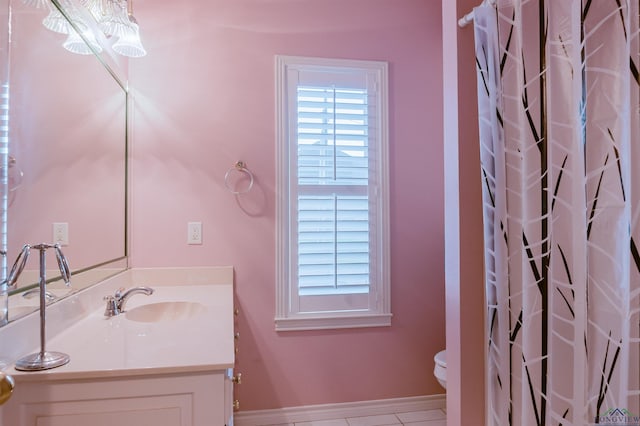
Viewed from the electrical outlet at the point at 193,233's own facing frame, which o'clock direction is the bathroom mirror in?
The bathroom mirror is roughly at 1 o'clock from the electrical outlet.

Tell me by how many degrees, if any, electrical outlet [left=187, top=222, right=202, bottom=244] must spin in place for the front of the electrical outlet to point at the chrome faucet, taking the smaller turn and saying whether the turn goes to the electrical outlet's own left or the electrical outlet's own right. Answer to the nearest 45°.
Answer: approximately 45° to the electrical outlet's own right

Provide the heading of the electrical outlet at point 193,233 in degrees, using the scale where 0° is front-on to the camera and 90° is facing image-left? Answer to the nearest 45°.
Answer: approximately 0°

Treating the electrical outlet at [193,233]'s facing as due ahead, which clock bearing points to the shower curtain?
The shower curtain is roughly at 11 o'clock from the electrical outlet.

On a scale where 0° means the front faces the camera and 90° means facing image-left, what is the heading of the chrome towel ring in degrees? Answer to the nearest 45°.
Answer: approximately 0°
